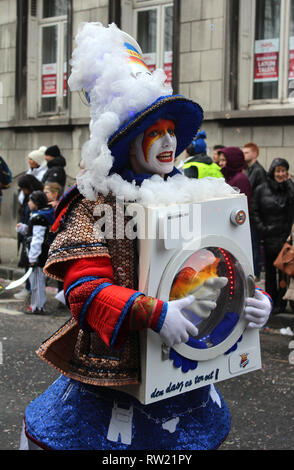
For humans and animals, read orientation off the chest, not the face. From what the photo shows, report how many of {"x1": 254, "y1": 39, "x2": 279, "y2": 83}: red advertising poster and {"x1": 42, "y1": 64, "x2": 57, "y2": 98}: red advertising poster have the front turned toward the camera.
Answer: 2

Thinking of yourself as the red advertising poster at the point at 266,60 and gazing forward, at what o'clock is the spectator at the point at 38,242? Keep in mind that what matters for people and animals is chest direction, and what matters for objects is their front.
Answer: The spectator is roughly at 1 o'clock from the red advertising poster.

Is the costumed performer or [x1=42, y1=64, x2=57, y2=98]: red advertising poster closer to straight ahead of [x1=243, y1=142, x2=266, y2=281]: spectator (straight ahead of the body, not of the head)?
the costumed performer

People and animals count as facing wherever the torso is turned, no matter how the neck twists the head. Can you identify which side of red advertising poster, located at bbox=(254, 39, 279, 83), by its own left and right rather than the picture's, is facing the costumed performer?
front

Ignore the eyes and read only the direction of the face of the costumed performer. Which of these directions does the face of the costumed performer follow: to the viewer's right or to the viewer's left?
to the viewer's right

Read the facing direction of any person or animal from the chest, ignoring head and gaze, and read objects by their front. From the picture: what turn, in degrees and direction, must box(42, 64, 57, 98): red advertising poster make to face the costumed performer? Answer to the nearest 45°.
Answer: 0° — it already faces them

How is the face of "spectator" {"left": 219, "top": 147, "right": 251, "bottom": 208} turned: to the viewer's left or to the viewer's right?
to the viewer's left

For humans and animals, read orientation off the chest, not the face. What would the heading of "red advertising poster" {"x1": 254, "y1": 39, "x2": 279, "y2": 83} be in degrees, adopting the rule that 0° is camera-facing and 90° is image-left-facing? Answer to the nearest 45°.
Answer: approximately 0°
